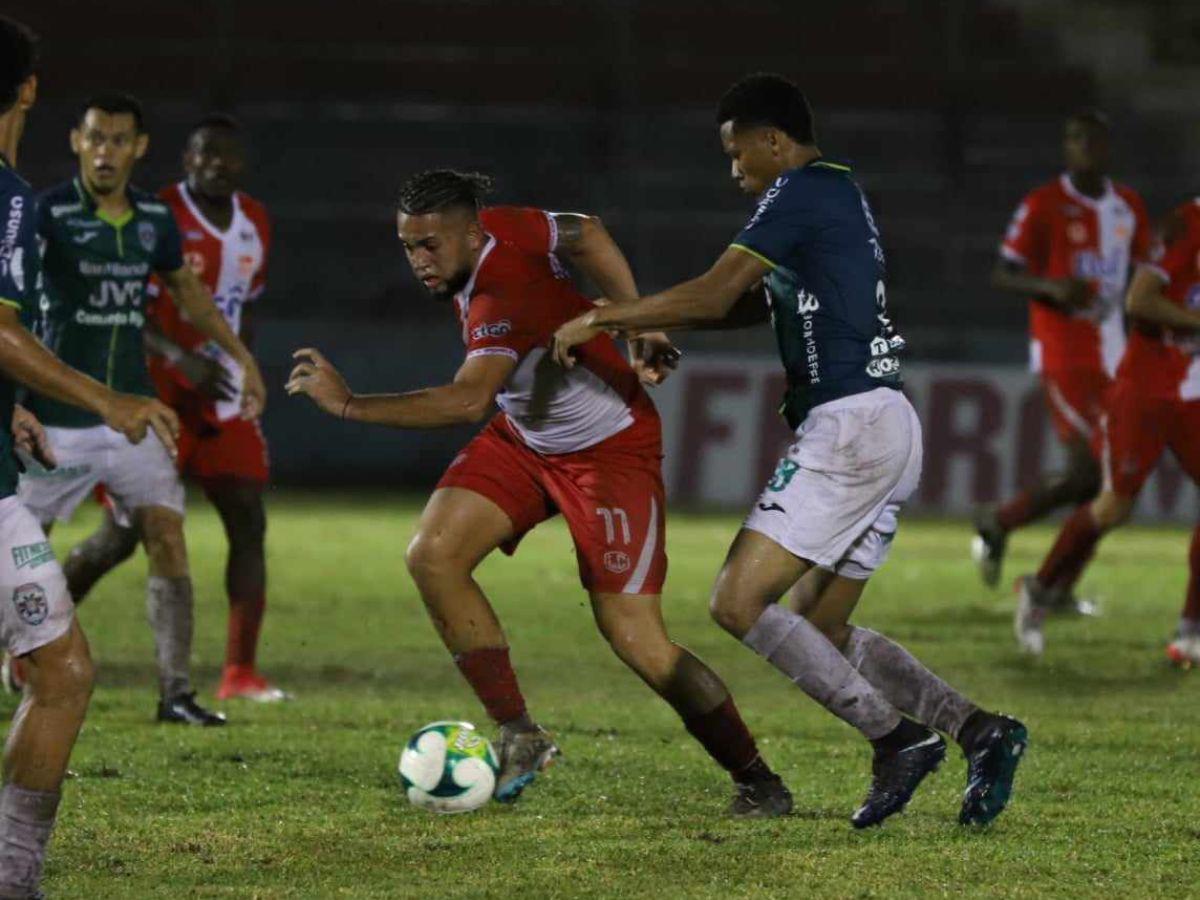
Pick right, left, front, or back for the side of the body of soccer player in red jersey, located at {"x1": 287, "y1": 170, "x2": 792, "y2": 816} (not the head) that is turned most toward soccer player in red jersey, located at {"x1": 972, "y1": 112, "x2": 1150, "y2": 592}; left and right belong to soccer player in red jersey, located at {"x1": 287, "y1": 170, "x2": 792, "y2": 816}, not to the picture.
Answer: back

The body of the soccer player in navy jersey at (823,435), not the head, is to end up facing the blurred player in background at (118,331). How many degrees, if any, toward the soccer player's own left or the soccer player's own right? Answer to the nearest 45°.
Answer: approximately 45° to the soccer player's own right

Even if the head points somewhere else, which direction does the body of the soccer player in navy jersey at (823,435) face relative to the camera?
to the viewer's left

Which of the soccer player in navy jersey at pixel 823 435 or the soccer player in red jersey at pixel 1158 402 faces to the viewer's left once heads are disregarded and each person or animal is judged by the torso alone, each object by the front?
the soccer player in navy jersey

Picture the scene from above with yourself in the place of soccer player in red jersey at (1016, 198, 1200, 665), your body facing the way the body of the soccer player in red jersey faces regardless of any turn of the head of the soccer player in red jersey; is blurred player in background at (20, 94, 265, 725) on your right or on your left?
on your right

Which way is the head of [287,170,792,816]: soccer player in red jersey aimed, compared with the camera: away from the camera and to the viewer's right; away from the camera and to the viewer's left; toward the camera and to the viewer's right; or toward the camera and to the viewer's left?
toward the camera and to the viewer's left

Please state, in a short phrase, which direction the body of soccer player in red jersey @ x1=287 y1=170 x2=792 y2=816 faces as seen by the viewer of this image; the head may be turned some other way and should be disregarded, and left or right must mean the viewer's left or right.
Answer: facing the viewer and to the left of the viewer

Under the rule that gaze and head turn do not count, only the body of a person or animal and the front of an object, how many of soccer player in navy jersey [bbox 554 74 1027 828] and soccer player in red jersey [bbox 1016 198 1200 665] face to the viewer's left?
1

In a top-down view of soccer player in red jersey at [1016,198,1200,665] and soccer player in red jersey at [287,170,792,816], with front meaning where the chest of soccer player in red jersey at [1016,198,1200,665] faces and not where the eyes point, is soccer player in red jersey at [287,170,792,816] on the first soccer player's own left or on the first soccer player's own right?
on the first soccer player's own right

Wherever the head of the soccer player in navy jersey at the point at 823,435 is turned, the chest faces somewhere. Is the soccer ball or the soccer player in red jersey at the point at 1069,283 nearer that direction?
the soccer ball
